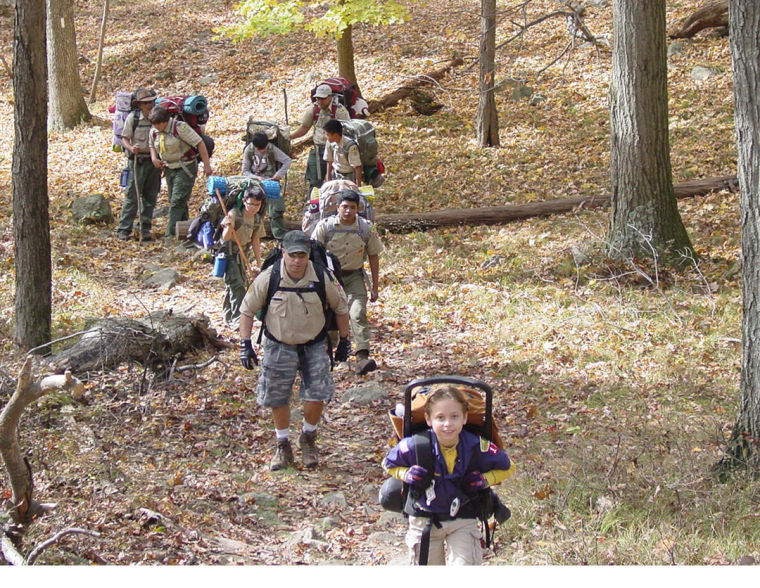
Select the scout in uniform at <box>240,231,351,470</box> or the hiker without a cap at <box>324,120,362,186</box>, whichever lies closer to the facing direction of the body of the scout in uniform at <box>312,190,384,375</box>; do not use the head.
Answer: the scout in uniform

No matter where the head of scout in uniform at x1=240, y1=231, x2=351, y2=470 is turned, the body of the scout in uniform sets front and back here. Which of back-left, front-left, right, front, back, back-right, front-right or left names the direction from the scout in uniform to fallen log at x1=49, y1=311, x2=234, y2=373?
back-right

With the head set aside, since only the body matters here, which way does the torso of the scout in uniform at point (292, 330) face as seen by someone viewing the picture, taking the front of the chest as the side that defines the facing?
toward the camera

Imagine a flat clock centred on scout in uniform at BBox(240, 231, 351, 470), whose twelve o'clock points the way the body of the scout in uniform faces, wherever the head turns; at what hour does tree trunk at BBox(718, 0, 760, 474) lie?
The tree trunk is roughly at 10 o'clock from the scout in uniform.

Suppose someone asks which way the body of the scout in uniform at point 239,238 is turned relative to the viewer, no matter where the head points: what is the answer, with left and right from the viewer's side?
facing the viewer and to the right of the viewer

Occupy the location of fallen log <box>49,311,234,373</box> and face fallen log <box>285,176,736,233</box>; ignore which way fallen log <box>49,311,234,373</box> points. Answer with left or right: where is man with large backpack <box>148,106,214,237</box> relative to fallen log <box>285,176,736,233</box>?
left

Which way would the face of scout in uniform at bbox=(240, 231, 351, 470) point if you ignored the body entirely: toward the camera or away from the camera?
toward the camera

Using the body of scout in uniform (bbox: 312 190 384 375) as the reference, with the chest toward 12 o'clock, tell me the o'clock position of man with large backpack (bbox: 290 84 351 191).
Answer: The man with large backpack is roughly at 6 o'clock from the scout in uniform.

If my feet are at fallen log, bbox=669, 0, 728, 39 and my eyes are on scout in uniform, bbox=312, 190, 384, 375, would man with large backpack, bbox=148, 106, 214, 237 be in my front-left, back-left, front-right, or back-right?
front-right

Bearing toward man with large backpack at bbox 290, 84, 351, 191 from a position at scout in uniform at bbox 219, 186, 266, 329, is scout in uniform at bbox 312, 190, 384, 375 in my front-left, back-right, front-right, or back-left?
back-right

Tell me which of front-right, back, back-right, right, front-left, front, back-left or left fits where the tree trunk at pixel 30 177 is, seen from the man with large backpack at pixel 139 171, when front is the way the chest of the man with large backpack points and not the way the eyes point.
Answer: front-right

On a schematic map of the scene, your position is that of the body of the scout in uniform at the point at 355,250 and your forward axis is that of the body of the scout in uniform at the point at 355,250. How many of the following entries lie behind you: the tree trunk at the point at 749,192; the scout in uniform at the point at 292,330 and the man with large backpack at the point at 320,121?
1

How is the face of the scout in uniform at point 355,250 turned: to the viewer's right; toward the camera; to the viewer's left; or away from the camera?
toward the camera

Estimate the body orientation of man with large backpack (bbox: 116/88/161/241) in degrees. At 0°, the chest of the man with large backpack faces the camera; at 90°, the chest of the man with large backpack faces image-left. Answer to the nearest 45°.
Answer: approximately 315°

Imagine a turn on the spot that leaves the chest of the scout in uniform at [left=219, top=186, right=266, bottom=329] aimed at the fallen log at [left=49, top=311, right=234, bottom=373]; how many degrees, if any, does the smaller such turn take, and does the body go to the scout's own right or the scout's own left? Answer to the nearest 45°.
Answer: approximately 90° to the scout's own right

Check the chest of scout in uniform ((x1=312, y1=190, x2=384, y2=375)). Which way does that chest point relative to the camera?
toward the camera
